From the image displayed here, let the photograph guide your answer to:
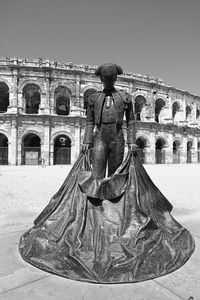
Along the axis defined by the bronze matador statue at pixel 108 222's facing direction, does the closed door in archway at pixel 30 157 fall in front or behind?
behind

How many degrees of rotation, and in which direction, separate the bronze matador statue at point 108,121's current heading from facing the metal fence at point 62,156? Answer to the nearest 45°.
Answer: approximately 180°

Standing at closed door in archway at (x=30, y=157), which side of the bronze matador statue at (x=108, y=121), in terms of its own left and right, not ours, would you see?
back

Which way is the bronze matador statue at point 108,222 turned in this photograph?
toward the camera
